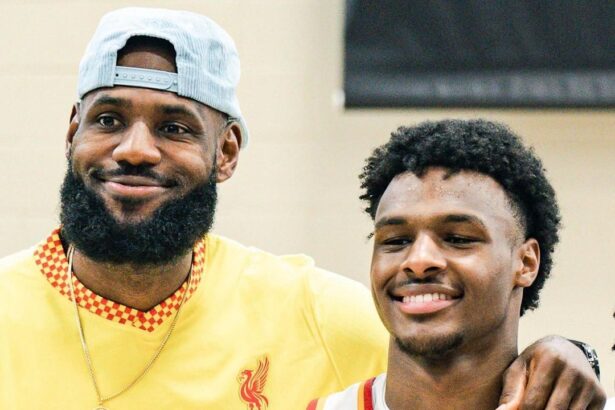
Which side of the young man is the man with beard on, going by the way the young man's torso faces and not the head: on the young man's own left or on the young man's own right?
on the young man's own right

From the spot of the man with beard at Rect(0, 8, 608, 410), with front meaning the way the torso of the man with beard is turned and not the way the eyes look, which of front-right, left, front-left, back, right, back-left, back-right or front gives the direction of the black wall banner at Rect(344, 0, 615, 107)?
back-left

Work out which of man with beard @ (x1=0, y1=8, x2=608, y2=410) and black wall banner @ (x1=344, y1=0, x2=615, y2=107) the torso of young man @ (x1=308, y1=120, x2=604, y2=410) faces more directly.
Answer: the man with beard

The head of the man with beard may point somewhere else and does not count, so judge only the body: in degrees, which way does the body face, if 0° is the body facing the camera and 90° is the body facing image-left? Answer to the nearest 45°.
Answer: approximately 0°

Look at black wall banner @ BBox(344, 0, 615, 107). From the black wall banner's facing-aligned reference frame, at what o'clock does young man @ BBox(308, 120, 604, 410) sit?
The young man is roughly at 12 o'clock from the black wall banner.

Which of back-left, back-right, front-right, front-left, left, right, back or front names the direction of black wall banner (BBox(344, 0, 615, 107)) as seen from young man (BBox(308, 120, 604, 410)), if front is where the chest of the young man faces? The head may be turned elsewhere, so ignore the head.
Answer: back-right

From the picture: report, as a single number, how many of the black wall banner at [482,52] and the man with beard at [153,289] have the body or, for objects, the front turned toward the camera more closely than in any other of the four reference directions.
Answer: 2

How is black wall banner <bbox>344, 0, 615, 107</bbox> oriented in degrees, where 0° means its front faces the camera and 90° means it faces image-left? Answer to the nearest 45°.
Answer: approximately 0°
